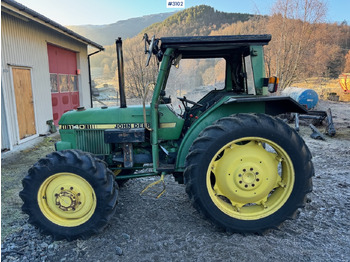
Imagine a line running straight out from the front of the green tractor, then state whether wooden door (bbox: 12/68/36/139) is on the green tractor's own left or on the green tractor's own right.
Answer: on the green tractor's own right

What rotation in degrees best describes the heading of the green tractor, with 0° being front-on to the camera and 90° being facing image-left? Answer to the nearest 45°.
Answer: approximately 90°
